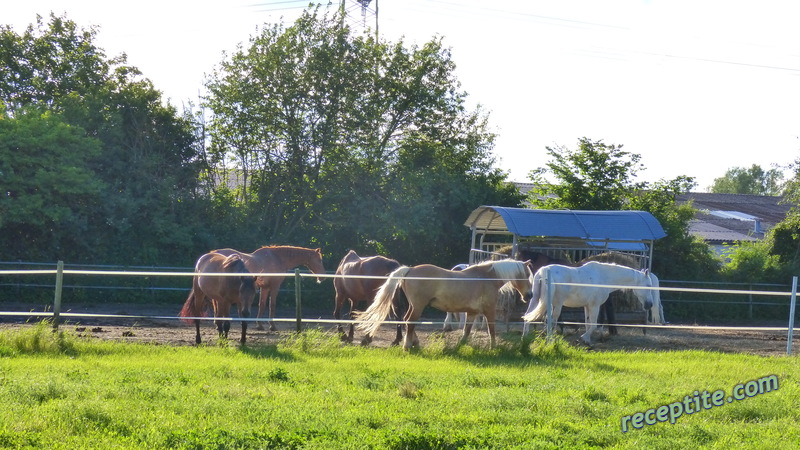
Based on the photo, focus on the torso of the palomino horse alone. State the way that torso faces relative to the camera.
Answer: to the viewer's right

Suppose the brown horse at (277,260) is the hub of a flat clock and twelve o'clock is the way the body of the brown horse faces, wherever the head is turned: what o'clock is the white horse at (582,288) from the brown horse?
The white horse is roughly at 1 o'clock from the brown horse.

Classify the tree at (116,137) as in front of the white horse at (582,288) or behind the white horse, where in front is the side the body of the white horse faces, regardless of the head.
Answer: behind

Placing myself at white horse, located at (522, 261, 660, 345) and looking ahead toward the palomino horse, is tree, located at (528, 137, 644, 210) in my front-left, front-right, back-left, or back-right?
back-right

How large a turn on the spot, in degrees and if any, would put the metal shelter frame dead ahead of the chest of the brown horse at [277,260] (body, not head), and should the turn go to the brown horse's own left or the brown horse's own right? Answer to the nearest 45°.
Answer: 0° — it already faces it

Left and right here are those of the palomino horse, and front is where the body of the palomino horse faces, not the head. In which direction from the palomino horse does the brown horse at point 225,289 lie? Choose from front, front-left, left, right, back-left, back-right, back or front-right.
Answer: back

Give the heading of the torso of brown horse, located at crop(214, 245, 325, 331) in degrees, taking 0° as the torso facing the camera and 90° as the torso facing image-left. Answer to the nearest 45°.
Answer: approximately 270°

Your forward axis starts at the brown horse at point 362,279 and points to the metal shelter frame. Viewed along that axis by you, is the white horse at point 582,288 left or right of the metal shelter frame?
right

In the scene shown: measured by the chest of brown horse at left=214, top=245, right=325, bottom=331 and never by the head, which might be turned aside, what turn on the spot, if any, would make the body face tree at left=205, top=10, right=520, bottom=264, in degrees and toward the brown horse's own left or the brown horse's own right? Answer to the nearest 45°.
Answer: approximately 90° to the brown horse's own left

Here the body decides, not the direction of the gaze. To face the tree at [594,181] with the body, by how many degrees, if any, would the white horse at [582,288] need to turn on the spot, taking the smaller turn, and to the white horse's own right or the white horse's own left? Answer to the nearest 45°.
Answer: approximately 90° to the white horse's own left

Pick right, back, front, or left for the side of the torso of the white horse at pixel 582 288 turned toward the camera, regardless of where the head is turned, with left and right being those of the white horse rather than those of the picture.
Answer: right

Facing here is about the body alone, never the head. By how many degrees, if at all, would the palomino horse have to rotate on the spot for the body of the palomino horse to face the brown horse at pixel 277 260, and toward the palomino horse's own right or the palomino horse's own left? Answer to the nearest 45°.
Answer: approximately 135° to the palomino horse's own left
